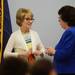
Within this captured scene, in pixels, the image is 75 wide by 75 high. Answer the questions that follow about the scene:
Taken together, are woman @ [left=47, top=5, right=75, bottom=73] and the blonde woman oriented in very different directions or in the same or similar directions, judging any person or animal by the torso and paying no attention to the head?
very different directions

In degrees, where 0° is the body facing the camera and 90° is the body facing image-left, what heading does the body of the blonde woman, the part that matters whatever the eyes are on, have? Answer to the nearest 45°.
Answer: approximately 315°

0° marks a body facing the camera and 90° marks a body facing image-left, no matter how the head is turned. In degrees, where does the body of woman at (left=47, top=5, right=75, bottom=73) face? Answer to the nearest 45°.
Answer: approximately 135°

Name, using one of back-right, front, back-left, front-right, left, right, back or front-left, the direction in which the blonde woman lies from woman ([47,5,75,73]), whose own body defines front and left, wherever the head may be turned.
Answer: front

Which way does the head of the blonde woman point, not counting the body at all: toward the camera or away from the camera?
toward the camera
